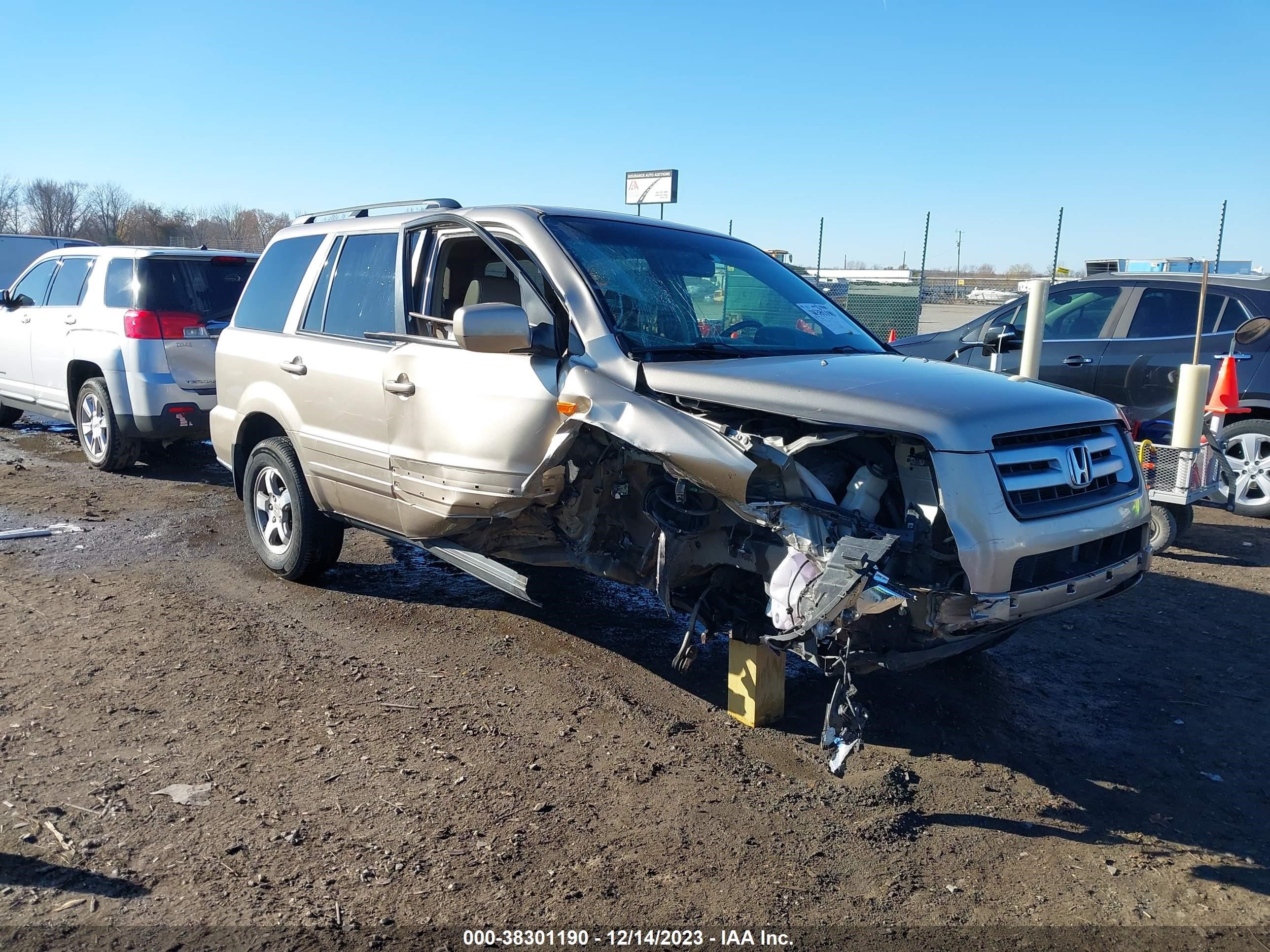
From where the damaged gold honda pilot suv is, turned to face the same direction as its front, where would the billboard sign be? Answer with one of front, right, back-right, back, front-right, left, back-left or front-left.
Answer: back-left

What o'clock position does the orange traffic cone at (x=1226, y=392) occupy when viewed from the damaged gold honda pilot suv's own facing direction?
The orange traffic cone is roughly at 9 o'clock from the damaged gold honda pilot suv.

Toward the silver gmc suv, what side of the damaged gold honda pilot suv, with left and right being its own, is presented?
back

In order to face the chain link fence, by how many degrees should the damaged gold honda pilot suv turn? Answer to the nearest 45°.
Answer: approximately 135° to its left

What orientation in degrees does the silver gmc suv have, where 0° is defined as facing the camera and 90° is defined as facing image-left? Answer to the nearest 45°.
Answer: approximately 135°

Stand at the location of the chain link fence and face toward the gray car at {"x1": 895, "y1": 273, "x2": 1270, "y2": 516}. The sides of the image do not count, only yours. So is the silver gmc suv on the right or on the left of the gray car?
right

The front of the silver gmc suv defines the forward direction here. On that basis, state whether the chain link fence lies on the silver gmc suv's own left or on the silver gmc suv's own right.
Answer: on the silver gmc suv's own right

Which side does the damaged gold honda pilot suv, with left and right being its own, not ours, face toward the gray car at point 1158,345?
left

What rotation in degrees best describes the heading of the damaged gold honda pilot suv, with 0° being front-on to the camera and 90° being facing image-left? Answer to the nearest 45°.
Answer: approximately 315°

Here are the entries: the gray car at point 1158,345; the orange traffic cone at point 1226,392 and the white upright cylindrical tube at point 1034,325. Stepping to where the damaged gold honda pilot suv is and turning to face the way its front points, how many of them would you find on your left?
3
